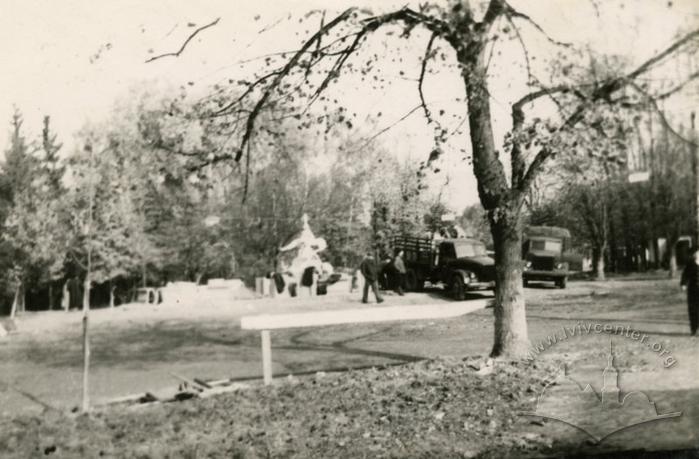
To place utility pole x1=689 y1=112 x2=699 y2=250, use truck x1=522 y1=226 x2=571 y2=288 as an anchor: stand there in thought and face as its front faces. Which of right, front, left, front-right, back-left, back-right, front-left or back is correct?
left

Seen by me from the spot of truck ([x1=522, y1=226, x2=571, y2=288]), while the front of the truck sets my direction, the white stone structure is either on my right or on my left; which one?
on my right

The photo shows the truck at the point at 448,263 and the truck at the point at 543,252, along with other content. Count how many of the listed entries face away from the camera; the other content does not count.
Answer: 0

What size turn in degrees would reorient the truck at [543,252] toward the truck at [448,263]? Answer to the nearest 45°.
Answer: approximately 90° to its right

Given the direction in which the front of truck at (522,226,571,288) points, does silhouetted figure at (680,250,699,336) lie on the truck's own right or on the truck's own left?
on the truck's own left

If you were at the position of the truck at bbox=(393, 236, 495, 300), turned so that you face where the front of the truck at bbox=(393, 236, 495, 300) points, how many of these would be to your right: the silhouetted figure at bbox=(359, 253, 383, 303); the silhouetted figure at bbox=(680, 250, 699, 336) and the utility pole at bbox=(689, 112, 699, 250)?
1

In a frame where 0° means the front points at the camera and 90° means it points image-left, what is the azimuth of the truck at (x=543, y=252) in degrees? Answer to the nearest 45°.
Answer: approximately 0°

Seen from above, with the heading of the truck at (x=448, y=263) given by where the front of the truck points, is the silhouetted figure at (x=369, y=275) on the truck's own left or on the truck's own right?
on the truck's own right
